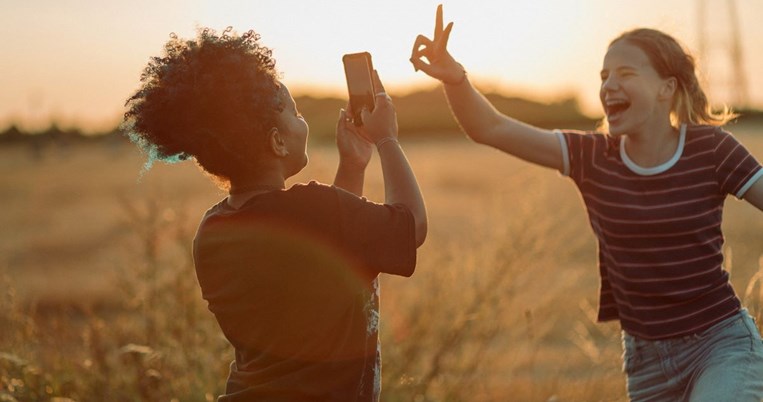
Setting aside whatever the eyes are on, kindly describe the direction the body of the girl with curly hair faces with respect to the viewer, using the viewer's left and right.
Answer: facing away from the viewer and to the right of the viewer

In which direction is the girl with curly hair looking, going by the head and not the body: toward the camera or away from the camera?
away from the camera
